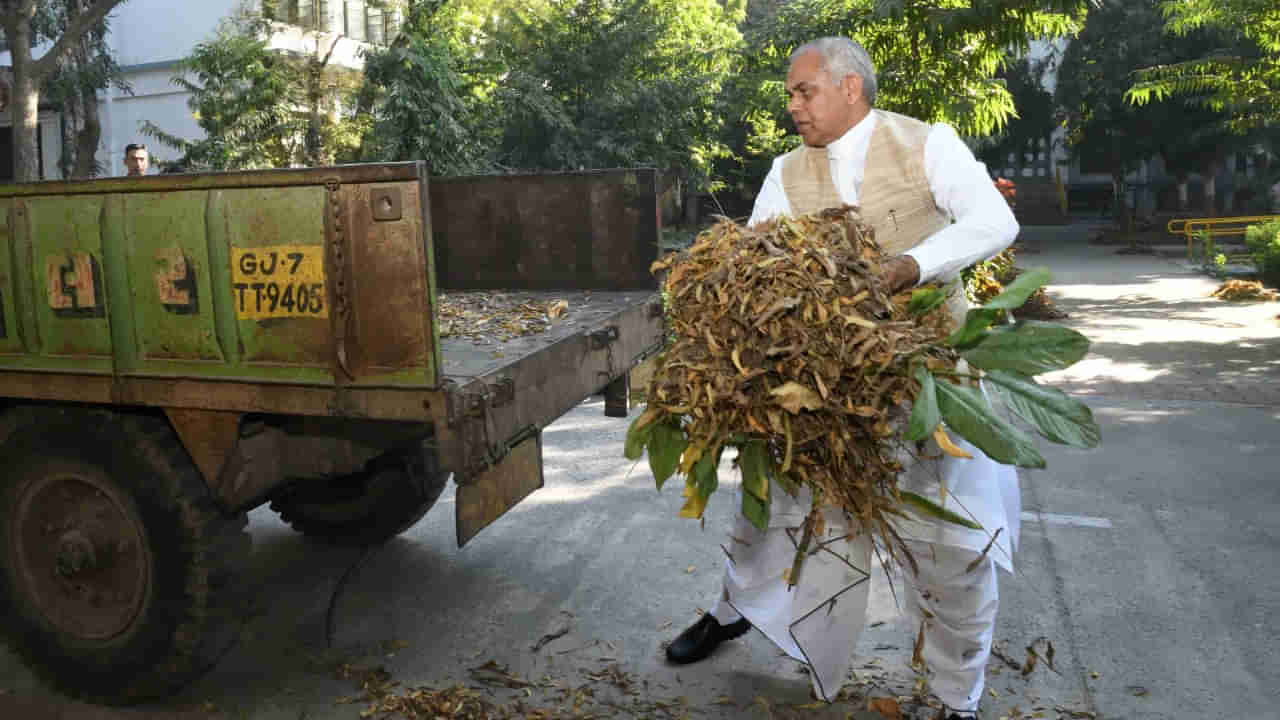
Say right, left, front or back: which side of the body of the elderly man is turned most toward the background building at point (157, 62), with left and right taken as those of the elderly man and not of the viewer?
right

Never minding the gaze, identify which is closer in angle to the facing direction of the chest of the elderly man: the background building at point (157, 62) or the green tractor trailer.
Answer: the green tractor trailer

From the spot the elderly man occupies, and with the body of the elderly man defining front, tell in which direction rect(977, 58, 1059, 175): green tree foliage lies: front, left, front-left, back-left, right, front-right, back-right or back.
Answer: back-right

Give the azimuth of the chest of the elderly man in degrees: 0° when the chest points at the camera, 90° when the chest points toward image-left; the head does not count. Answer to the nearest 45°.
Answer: approximately 45°

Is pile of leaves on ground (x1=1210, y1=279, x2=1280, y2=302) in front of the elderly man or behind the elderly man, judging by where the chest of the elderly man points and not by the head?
behind

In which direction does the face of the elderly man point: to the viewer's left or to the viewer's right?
to the viewer's left

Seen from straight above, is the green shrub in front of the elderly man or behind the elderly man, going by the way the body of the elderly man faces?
behind
